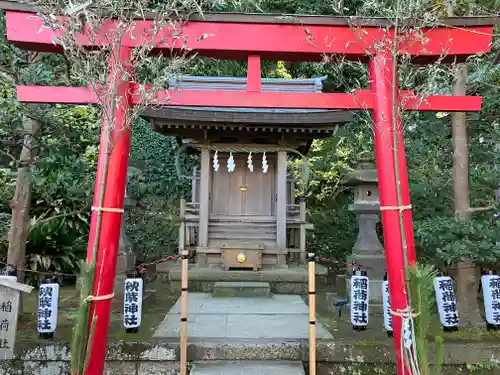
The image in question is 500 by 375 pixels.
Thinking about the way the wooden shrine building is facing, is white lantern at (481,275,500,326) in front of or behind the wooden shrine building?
in front

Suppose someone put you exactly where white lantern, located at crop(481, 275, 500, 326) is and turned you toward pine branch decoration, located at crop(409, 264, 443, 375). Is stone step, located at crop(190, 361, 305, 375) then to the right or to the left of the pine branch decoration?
right

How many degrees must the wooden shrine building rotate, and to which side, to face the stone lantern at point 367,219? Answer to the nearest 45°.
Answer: approximately 45° to its left

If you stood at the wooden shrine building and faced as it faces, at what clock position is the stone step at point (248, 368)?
The stone step is roughly at 12 o'clock from the wooden shrine building.

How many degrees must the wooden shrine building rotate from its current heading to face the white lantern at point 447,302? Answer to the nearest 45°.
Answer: approximately 45° to its left

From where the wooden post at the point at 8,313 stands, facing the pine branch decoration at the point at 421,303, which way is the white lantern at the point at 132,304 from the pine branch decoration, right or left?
left

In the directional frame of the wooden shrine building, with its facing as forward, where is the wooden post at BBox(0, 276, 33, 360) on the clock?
The wooden post is roughly at 1 o'clock from the wooden shrine building.

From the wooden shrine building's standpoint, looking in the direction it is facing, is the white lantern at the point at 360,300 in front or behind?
in front

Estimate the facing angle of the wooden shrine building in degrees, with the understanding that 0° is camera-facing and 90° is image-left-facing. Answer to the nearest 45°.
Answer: approximately 0°
